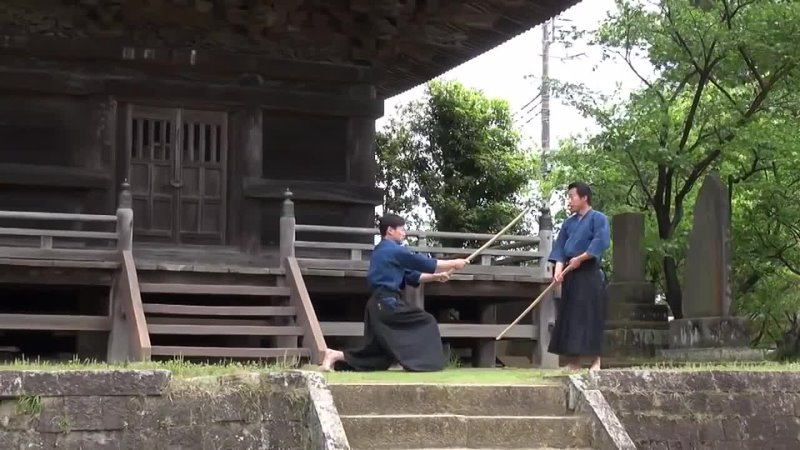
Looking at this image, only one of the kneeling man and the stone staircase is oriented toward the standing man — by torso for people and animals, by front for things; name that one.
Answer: the kneeling man

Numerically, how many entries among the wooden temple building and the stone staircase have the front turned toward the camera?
2

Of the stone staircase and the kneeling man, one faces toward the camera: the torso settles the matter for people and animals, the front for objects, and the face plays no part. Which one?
the stone staircase

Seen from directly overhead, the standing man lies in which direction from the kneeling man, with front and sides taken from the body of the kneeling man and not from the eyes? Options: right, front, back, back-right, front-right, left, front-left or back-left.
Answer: front

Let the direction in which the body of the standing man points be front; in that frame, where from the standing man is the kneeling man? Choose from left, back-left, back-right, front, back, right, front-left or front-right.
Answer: front-right

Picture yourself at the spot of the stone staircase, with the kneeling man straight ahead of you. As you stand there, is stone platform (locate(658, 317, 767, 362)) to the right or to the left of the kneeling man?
right

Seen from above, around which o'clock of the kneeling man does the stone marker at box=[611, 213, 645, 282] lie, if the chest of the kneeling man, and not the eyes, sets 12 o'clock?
The stone marker is roughly at 10 o'clock from the kneeling man.

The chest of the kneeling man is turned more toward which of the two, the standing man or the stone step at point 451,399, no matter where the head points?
the standing man

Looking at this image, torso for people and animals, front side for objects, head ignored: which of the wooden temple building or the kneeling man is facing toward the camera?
the wooden temple building

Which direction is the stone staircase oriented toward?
toward the camera

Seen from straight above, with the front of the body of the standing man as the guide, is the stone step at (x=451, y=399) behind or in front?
in front

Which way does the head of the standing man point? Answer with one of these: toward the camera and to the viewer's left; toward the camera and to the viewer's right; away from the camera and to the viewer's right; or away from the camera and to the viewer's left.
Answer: toward the camera and to the viewer's left

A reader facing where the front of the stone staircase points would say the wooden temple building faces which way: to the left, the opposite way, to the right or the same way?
the same way

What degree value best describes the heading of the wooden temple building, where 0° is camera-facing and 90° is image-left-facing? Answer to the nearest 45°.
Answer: approximately 0°

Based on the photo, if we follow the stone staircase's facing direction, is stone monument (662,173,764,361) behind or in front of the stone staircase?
behind

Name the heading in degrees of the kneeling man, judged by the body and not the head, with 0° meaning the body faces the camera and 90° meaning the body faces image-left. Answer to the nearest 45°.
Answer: approximately 270°

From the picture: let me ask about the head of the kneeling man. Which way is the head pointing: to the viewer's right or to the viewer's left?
to the viewer's right
